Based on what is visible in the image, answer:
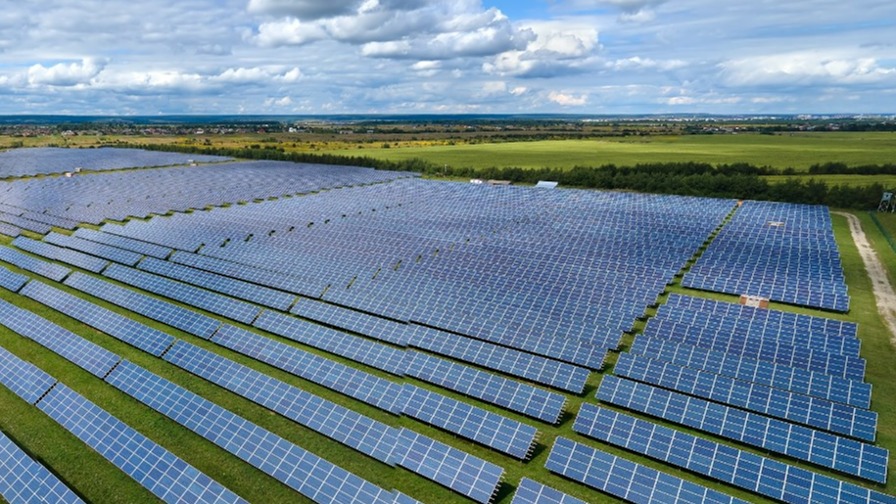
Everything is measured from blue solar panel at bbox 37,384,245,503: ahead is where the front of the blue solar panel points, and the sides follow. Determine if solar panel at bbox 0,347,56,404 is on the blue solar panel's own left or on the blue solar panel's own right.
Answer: on the blue solar panel's own right

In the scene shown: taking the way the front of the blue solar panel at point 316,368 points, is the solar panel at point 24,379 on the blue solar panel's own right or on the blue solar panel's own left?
on the blue solar panel's own right

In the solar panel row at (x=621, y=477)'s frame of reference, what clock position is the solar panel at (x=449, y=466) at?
The solar panel is roughly at 1 o'clock from the solar panel row.

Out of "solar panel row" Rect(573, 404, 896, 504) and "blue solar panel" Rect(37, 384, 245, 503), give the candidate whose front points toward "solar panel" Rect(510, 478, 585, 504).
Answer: the solar panel row

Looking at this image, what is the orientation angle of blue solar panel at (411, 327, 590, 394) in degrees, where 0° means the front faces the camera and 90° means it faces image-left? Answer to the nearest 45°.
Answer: approximately 45°

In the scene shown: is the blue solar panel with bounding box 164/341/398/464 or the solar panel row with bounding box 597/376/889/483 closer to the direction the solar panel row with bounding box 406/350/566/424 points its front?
the blue solar panel

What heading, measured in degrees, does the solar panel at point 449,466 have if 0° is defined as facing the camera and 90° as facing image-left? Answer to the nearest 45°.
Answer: approximately 45°

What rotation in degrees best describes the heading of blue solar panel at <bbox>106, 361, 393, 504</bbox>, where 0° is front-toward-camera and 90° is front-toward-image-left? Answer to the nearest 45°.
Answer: approximately 45°

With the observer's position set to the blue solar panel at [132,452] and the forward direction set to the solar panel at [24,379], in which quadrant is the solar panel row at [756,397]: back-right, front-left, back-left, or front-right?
back-right

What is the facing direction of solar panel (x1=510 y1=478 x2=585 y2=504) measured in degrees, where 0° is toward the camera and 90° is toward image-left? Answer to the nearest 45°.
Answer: approximately 45°

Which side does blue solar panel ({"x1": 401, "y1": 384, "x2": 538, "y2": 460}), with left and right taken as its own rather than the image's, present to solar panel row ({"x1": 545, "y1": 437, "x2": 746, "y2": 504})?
left

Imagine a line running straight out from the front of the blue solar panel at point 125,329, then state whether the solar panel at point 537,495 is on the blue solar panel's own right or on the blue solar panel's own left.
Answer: on the blue solar panel's own left

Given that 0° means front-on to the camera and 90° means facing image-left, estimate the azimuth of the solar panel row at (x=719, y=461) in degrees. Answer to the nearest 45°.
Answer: approximately 45°
